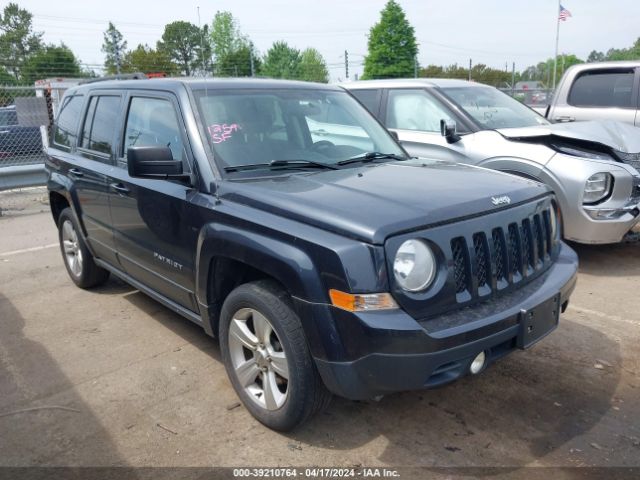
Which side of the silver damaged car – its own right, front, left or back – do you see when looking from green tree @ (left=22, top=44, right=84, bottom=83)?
back

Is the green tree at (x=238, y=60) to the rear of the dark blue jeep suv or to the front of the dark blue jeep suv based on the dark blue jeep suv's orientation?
to the rear

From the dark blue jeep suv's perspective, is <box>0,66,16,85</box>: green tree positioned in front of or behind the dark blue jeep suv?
behind

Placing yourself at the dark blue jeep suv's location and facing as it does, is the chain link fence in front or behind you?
behind

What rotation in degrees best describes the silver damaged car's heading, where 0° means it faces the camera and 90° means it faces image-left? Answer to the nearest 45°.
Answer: approximately 315°

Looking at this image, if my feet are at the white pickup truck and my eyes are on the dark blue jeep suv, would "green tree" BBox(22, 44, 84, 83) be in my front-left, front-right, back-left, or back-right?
back-right

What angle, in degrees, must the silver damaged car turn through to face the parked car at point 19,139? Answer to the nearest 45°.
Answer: approximately 135° to its right

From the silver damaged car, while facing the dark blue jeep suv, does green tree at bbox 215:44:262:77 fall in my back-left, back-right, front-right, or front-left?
back-right

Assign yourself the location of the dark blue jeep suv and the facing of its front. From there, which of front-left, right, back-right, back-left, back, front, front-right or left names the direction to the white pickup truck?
left

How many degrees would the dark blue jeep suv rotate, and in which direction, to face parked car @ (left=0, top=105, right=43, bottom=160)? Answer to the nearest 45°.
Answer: approximately 180°
